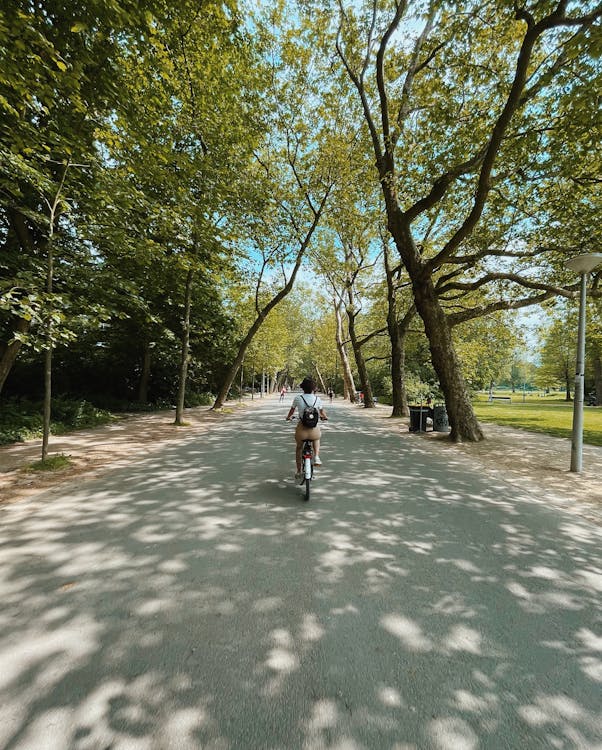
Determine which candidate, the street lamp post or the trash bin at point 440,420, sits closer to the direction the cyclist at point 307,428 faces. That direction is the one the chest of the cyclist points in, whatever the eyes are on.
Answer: the trash bin

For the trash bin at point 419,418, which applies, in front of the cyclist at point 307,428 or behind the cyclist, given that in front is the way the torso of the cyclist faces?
in front

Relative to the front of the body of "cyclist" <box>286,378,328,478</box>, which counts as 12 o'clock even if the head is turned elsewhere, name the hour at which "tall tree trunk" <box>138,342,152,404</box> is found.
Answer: The tall tree trunk is roughly at 11 o'clock from the cyclist.

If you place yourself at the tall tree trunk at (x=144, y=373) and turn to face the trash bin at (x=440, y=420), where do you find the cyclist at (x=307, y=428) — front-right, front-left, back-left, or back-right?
front-right

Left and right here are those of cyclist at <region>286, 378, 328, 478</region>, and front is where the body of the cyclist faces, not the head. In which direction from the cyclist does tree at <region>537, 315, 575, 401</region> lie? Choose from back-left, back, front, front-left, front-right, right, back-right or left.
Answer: front-right

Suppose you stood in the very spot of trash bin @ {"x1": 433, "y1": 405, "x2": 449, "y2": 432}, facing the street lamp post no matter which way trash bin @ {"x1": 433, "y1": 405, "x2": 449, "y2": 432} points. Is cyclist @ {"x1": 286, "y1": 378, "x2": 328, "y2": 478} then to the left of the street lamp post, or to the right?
right

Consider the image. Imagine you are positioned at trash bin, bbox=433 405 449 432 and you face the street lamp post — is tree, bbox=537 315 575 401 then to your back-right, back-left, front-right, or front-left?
back-left

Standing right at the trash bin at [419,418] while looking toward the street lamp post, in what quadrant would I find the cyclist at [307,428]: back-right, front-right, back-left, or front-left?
front-right

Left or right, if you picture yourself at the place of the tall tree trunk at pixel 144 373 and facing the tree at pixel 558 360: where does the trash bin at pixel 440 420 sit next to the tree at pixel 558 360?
right

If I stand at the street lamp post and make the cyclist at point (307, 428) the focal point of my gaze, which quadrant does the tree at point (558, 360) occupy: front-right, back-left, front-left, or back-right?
back-right

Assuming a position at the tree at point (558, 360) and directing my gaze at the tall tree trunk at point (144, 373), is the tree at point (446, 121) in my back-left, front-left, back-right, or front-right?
front-left

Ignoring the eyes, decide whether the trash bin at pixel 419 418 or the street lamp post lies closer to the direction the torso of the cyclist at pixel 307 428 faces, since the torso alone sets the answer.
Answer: the trash bin

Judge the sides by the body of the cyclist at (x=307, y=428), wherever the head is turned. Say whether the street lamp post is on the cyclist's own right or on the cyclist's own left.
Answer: on the cyclist's own right

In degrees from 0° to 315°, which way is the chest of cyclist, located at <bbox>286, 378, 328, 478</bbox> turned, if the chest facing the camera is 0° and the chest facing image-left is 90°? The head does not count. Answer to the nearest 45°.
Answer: approximately 180°
